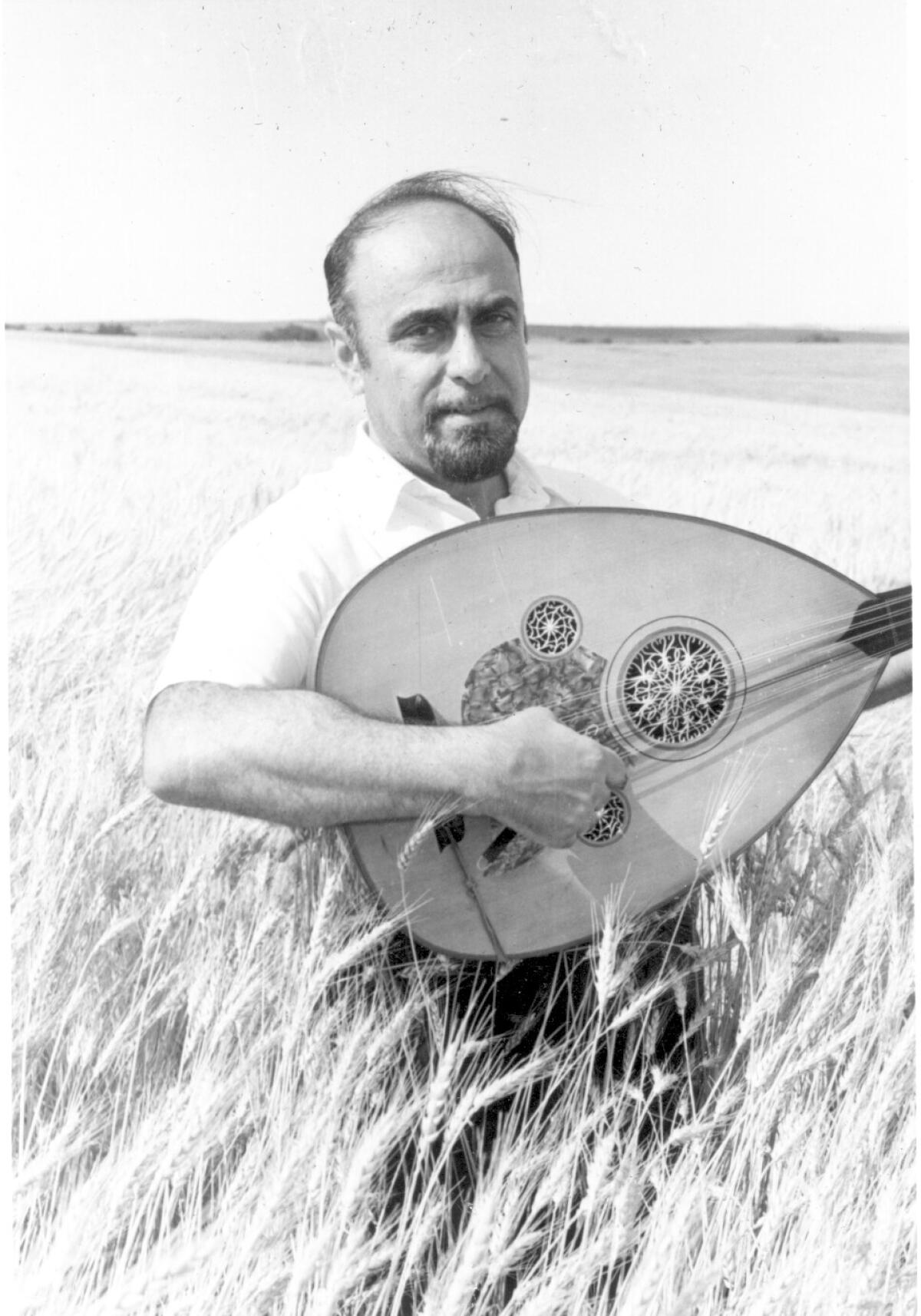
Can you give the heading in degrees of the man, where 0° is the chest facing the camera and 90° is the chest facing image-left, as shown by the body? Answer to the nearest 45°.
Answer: approximately 315°
